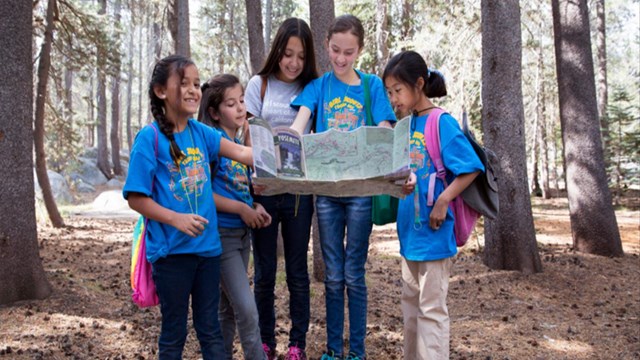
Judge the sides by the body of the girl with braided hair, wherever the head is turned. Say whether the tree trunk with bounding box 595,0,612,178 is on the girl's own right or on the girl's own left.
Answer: on the girl's own left

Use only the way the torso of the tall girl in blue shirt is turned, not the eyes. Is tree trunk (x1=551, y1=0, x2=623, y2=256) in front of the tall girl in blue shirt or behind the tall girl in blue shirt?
behind

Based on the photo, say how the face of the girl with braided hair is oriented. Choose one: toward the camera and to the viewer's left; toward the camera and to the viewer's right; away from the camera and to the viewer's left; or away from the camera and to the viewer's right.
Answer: toward the camera and to the viewer's right

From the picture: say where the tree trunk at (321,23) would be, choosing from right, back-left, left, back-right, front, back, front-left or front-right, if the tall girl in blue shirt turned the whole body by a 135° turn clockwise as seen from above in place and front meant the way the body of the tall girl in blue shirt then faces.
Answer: front-right

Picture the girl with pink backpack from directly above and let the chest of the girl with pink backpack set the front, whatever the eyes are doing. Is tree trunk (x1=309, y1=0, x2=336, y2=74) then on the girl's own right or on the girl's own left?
on the girl's own right

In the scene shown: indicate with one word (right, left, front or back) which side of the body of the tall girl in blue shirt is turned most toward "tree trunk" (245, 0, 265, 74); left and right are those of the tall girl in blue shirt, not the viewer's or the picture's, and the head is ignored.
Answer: back

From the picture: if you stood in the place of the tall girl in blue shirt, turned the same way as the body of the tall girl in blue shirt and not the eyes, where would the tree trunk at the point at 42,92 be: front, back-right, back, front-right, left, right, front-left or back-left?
back-right

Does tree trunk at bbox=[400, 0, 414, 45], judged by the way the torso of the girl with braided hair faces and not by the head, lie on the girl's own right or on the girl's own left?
on the girl's own left

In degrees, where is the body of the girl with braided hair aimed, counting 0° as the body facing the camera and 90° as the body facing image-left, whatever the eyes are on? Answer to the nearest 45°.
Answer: approximately 315°

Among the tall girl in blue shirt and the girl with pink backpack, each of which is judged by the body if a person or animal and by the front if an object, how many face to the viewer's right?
0

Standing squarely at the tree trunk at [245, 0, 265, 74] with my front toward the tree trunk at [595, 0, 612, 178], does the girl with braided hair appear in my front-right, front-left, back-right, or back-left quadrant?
back-right
